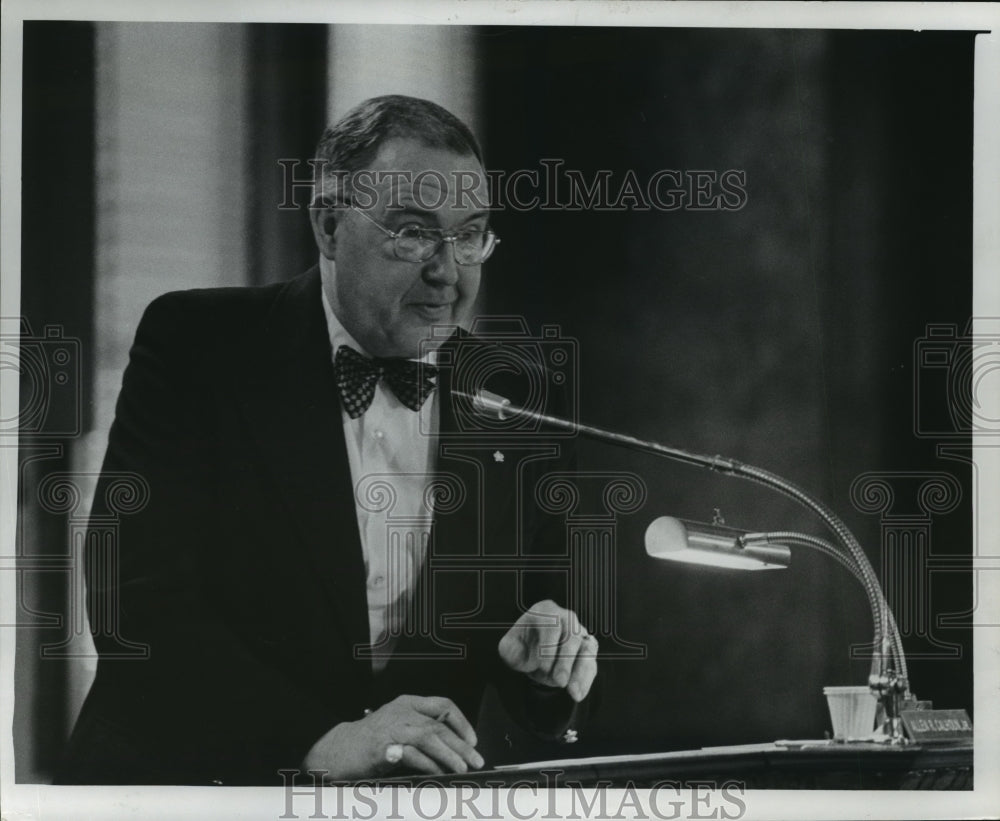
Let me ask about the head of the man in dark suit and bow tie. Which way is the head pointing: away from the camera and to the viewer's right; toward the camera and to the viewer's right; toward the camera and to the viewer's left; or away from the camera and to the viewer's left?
toward the camera and to the viewer's right

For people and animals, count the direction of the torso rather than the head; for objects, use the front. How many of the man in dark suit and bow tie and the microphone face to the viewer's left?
1

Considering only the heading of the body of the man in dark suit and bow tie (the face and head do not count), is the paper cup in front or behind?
in front

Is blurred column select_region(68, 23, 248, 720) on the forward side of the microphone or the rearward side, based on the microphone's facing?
on the forward side

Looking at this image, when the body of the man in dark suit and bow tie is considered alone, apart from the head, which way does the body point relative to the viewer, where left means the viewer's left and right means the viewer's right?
facing the viewer and to the right of the viewer

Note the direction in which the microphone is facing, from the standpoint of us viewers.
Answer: facing to the left of the viewer

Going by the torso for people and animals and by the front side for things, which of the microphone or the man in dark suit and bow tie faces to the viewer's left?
the microphone
